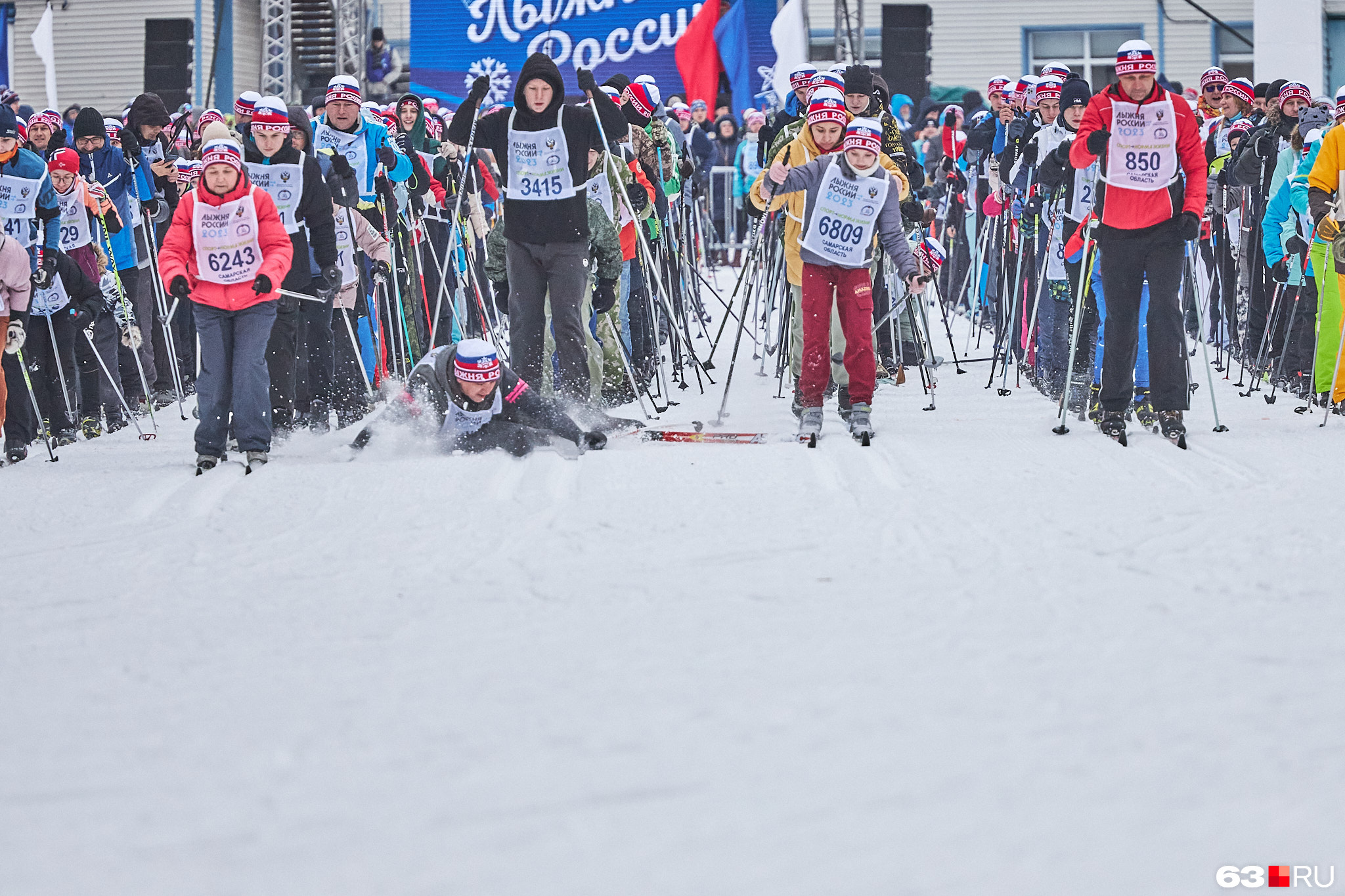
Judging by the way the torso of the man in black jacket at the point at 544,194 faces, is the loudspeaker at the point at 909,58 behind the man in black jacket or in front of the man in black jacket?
behind

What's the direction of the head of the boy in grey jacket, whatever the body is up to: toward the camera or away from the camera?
toward the camera

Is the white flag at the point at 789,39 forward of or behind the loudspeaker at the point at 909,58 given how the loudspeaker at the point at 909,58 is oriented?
forward

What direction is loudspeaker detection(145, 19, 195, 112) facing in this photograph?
toward the camera

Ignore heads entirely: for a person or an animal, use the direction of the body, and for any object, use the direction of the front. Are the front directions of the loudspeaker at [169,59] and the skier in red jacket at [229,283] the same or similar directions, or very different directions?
same or similar directions

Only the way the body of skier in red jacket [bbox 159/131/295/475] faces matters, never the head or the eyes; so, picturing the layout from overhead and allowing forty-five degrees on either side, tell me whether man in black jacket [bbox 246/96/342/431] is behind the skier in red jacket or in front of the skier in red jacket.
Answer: behind

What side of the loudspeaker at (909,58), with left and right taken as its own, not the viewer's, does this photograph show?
front

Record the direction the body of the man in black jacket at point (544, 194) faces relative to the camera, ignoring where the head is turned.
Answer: toward the camera

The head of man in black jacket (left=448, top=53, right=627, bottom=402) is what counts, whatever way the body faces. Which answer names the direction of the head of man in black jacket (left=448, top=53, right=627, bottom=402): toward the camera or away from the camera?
toward the camera

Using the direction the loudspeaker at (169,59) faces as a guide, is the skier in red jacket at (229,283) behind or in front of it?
in front

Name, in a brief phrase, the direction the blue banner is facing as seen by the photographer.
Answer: facing the viewer

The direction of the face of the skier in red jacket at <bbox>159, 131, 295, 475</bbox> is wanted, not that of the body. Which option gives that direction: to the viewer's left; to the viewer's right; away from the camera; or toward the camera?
toward the camera

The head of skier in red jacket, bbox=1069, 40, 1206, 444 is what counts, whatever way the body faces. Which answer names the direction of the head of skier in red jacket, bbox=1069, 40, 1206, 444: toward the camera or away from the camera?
toward the camera
